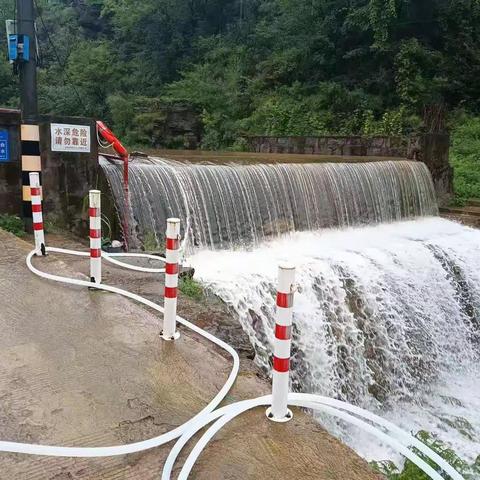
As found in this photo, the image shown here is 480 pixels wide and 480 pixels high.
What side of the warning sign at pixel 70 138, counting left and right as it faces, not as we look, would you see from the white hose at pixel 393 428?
front

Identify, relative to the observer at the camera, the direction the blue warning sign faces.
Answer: facing the viewer

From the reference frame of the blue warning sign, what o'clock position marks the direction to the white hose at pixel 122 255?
The white hose is roughly at 11 o'clock from the blue warning sign.

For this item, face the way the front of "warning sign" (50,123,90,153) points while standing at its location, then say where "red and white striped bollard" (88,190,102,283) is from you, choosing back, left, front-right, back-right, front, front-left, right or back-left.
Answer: front

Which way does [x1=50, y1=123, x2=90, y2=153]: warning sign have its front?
toward the camera

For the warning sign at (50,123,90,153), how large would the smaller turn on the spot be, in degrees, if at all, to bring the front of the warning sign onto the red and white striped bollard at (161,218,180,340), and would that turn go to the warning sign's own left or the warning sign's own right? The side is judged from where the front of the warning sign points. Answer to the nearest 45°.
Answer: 0° — it already faces it

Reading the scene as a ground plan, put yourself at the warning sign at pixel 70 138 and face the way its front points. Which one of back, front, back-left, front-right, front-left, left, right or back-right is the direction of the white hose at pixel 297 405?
front

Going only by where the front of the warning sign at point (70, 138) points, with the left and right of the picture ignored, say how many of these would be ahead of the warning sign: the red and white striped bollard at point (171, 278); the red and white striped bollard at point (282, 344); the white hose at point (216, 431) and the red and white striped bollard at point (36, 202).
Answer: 4

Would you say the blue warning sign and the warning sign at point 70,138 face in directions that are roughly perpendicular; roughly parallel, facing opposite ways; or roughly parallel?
roughly parallel

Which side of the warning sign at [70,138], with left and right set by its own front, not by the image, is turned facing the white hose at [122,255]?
front

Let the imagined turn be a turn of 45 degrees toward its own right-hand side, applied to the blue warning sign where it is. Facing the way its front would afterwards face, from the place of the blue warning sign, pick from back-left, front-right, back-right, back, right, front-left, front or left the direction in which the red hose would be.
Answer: back-left

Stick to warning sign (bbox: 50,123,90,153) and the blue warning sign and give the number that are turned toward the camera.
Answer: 2

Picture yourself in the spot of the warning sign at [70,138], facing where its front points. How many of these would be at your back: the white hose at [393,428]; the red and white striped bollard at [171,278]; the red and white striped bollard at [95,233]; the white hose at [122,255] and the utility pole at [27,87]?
0

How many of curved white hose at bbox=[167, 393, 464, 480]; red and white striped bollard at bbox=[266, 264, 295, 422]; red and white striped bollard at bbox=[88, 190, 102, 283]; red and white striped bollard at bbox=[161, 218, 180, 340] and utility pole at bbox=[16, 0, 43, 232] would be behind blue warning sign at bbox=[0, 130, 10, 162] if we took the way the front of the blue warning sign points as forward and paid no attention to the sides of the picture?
0

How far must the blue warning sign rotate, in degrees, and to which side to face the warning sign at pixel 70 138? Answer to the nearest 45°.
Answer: approximately 90° to its left

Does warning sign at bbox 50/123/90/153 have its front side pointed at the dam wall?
no

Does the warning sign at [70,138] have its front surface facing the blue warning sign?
no

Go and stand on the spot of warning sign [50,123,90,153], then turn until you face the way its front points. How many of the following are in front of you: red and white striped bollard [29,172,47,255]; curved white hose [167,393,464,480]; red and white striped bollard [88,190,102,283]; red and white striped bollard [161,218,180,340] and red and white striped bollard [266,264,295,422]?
5
